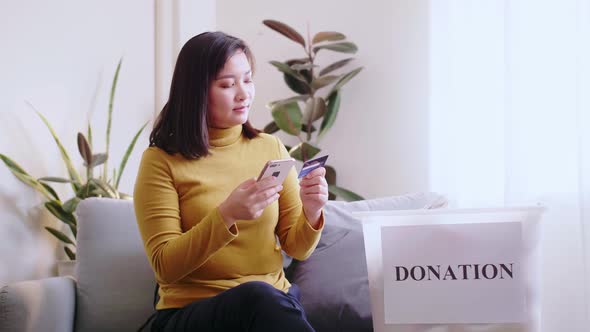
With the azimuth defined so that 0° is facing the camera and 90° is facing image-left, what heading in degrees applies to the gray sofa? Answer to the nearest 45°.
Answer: approximately 0°

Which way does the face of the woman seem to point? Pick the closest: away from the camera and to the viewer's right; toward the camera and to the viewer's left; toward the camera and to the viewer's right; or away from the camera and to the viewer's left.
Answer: toward the camera and to the viewer's right

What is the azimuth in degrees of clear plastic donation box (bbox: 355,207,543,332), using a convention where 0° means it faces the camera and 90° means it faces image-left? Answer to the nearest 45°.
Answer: approximately 0°

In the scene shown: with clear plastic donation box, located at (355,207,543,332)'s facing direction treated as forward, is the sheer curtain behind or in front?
behind
